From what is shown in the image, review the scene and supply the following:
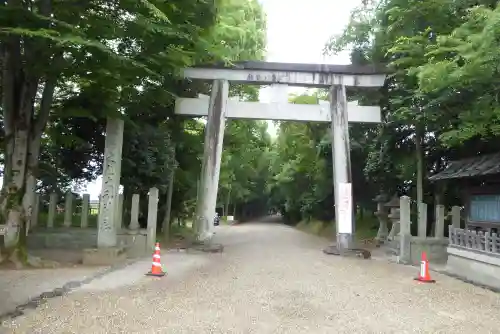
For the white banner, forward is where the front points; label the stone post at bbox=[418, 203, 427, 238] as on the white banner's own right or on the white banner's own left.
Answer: on the white banner's own left

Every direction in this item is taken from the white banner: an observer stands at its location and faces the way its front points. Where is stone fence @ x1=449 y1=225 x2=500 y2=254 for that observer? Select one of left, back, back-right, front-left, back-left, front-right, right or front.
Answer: front-left

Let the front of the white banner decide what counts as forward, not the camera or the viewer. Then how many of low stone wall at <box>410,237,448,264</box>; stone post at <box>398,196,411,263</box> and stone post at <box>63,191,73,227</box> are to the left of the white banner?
2

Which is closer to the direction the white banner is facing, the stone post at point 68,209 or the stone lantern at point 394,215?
the stone post

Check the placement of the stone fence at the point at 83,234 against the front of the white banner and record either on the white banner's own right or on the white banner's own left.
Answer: on the white banner's own right

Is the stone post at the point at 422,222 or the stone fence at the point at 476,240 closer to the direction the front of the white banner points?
the stone fence

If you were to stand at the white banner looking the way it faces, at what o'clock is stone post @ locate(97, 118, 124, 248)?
The stone post is roughly at 2 o'clock from the white banner.

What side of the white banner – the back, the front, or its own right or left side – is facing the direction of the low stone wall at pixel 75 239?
right

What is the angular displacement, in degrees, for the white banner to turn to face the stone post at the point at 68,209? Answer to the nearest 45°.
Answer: approximately 90° to its right

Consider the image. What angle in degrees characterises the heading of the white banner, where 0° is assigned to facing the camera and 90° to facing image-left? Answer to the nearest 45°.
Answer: approximately 0°

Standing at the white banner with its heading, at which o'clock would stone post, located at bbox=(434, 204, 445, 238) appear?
The stone post is roughly at 9 o'clock from the white banner.
